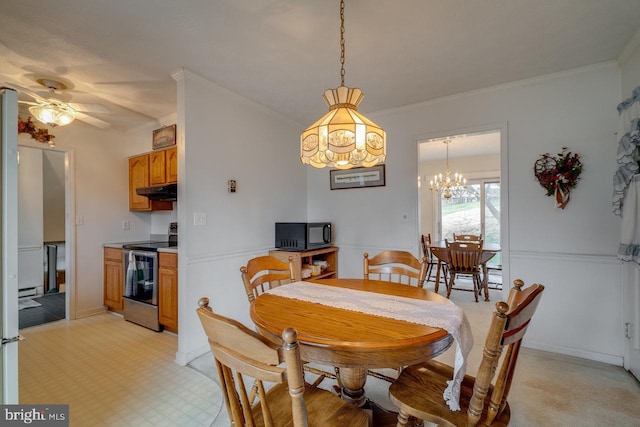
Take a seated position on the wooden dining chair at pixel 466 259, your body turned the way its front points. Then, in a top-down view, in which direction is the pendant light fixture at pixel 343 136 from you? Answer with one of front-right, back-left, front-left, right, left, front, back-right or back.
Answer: back

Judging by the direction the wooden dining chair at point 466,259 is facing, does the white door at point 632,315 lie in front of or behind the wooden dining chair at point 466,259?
behind

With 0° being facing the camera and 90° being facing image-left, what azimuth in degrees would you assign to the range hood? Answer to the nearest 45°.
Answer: approximately 45°

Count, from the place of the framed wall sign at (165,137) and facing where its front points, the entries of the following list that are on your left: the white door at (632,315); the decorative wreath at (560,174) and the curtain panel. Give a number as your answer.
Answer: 3

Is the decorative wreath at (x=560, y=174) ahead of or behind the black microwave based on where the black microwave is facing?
ahead

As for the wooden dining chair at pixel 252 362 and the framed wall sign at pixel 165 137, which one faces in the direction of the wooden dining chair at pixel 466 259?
the wooden dining chair at pixel 252 362

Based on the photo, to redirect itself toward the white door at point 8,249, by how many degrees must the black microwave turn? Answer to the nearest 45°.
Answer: approximately 90° to its right

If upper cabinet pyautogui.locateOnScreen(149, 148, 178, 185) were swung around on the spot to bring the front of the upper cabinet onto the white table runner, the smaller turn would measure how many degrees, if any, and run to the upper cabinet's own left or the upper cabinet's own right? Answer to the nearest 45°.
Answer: approximately 45° to the upper cabinet's own left

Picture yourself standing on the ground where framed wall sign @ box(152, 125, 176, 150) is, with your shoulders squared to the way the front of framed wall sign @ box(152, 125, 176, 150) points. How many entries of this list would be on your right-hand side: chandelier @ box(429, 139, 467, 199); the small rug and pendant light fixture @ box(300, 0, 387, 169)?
1

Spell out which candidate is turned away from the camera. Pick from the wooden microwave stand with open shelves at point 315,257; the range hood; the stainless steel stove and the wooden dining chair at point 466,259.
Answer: the wooden dining chair

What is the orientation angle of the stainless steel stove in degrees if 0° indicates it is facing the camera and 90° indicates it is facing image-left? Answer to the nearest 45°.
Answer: approximately 45°

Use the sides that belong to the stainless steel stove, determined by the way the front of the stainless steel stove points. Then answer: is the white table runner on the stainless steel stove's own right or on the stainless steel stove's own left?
on the stainless steel stove's own left

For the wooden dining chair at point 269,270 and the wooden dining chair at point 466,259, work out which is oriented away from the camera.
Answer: the wooden dining chair at point 466,259

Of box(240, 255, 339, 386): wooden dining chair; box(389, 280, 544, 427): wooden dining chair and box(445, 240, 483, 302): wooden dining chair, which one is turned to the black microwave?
box(389, 280, 544, 427): wooden dining chair

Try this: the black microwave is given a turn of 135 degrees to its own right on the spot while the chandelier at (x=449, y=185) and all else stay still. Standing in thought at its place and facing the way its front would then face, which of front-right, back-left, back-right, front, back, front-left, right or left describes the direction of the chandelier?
back-right

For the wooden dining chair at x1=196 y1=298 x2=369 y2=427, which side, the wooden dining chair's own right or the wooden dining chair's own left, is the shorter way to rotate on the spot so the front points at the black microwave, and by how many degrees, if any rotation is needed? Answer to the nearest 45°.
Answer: approximately 45° to the wooden dining chair's own left

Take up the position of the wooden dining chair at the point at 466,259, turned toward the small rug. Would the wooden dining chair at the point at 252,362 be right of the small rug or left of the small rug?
left

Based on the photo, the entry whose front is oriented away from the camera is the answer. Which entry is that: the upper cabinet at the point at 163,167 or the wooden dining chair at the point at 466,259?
the wooden dining chair

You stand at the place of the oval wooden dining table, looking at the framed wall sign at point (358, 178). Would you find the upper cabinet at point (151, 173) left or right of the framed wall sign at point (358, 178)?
left

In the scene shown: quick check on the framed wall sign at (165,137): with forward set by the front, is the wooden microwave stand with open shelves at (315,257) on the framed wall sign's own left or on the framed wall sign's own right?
on the framed wall sign's own left

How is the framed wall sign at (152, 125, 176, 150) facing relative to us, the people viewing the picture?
facing the viewer and to the left of the viewer

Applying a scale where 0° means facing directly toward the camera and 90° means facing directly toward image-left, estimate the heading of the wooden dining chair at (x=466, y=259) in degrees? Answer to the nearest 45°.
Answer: approximately 180°
